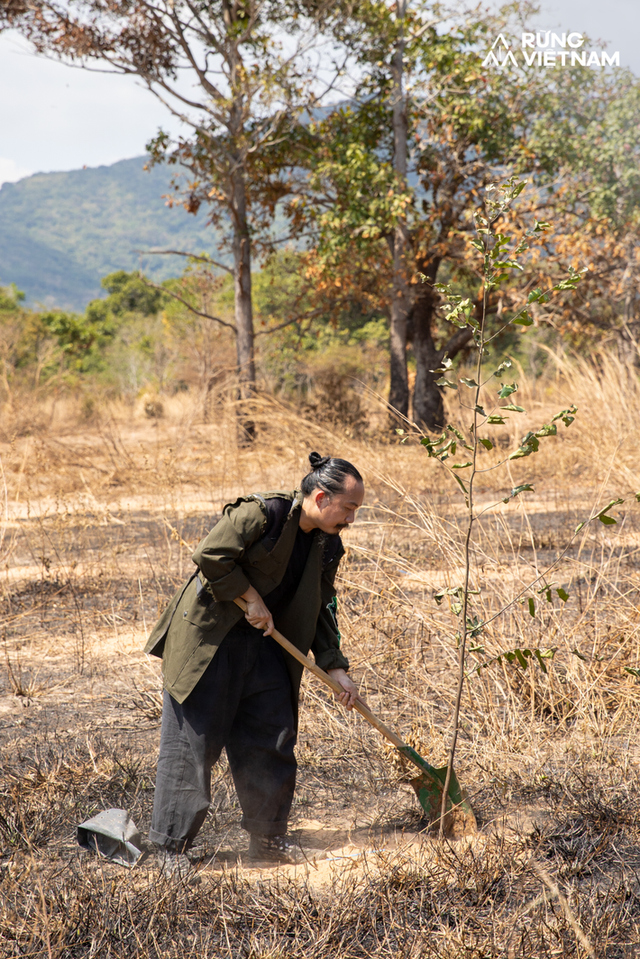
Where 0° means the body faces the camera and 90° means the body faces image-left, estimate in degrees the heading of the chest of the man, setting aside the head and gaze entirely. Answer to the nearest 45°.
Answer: approximately 315°

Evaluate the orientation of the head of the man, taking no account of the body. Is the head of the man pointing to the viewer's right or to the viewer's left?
to the viewer's right
